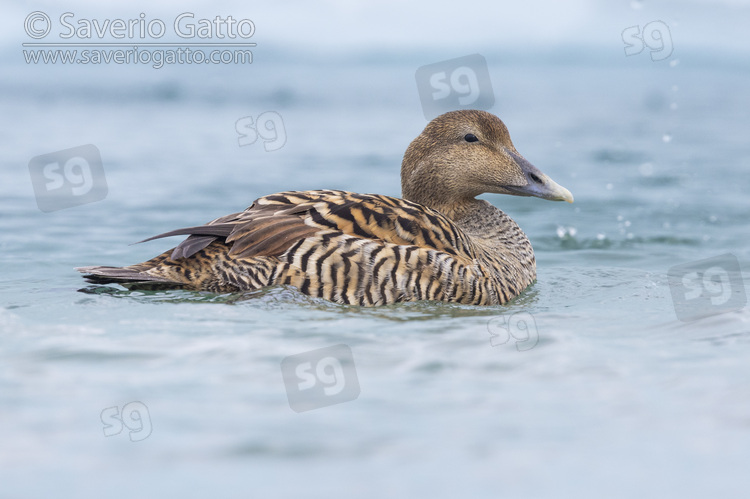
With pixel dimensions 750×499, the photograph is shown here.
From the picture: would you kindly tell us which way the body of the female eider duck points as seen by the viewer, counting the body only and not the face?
to the viewer's right

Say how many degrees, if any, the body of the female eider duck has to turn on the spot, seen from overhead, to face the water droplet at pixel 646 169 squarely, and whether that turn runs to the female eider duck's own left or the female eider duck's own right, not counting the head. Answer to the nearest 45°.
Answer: approximately 45° to the female eider duck's own left
